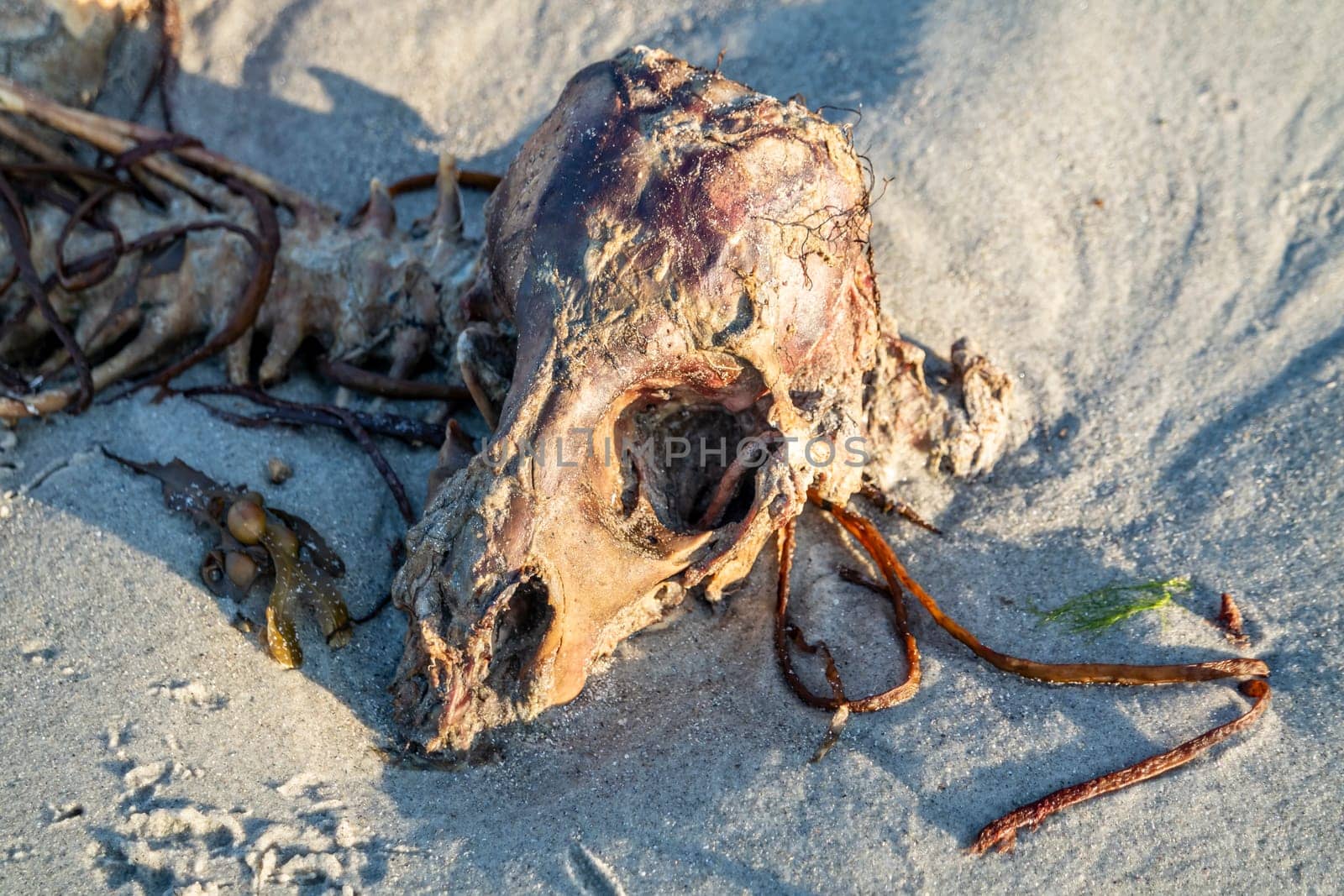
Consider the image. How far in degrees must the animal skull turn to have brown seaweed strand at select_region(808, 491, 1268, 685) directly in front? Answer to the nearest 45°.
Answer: approximately 135° to its left

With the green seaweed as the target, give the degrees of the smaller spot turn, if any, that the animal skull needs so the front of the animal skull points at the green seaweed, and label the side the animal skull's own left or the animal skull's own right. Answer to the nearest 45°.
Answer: approximately 135° to the animal skull's own left

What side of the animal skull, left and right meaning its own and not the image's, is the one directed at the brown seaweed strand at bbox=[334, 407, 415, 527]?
right

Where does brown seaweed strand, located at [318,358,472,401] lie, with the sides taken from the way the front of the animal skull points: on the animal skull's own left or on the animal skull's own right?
on the animal skull's own right

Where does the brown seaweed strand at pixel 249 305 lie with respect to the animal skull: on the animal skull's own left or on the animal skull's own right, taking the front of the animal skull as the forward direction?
on the animal skull's own right

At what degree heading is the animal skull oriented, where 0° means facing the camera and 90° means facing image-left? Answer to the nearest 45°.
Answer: approximately 45°

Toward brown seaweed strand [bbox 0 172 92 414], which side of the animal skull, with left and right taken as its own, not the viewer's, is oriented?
right
